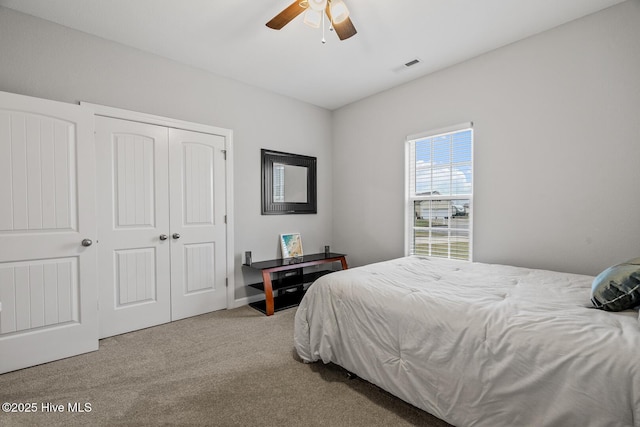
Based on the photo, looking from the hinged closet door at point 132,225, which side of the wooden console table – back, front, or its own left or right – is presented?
right

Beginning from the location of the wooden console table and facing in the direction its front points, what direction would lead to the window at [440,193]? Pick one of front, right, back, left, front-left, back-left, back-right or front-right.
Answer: front-left

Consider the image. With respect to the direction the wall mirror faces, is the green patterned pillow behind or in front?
in front

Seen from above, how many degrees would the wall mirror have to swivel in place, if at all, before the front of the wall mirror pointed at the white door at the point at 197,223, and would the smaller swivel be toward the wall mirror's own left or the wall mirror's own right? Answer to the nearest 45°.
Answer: approximately 90° to the wall mirror's own right

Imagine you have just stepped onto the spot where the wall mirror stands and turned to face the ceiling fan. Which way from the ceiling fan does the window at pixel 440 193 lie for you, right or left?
left

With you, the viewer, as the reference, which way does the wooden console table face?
facing the viewer and to the right of the viewer

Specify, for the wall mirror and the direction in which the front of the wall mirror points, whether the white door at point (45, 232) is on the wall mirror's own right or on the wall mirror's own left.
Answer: on the wall mirror's own right

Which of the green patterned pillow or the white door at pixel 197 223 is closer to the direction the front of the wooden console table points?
the green patterned pillow

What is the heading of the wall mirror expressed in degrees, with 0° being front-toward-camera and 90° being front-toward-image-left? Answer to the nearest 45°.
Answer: approximately 315°

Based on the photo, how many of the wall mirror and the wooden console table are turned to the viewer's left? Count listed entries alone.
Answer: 0

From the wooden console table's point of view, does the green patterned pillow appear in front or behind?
in front

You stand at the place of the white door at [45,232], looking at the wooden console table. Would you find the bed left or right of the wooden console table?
right

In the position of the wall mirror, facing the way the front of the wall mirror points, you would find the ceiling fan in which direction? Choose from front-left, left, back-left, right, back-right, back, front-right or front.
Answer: front-right
